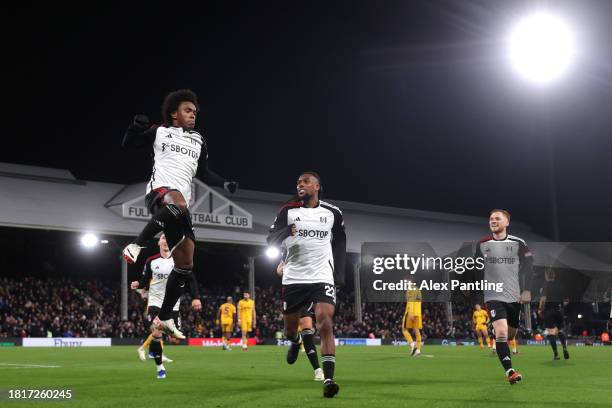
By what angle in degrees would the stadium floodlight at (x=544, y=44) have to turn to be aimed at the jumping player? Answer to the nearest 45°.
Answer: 0° — it already faces them

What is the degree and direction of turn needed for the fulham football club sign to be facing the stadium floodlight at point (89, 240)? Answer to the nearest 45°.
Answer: approximately 45° to its right

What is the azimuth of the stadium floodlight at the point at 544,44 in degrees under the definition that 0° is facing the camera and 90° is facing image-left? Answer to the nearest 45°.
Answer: approximately 0°

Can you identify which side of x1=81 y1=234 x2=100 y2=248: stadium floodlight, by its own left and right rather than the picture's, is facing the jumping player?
front

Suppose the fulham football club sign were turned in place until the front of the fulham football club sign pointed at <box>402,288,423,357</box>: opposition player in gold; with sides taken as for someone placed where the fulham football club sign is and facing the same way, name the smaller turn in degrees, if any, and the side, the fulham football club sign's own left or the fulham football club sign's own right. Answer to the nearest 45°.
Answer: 0° — it already faces them

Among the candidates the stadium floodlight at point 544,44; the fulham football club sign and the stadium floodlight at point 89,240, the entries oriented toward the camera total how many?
3
